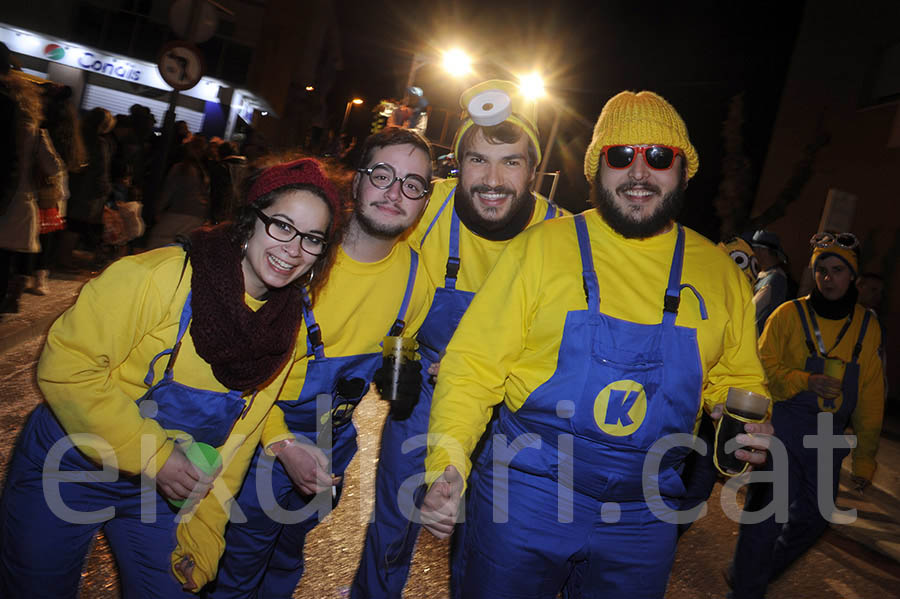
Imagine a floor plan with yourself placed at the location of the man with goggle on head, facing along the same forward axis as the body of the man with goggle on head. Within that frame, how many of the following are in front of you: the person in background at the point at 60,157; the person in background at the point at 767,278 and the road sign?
0

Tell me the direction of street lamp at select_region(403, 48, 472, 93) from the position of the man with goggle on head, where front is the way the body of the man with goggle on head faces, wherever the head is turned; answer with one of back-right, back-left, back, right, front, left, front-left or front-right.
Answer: back

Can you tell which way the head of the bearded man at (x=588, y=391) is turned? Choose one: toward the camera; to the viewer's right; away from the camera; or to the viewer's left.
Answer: toward the camera

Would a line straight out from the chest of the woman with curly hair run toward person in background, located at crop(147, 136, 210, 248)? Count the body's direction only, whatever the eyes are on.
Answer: no

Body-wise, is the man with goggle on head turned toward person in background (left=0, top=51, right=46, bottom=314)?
no

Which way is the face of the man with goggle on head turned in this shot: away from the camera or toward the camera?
toward the camera

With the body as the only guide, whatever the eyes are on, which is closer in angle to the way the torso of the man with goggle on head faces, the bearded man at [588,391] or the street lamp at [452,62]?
the bearded man

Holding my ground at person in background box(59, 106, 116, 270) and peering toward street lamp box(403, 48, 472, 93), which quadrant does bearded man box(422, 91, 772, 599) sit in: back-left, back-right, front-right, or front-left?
back-right

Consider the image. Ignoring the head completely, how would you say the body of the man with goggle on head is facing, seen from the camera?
toward the camera

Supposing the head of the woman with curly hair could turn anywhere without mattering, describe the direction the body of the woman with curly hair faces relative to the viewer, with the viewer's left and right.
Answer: facing the viewer and to the right of the viewer

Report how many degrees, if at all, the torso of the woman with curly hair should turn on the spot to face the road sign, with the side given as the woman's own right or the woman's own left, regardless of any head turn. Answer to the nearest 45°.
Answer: approximately 135° to the woman's own left

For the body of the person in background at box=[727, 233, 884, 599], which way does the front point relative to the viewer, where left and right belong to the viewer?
facing the viewer
